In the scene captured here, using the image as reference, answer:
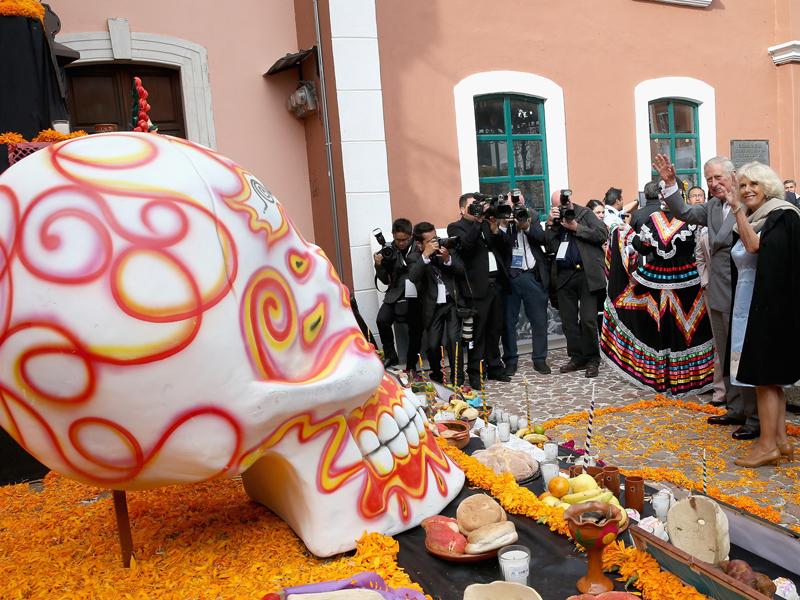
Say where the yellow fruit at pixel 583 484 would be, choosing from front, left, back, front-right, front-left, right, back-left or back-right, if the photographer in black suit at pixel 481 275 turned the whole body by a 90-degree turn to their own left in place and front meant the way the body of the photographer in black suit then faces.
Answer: back-right

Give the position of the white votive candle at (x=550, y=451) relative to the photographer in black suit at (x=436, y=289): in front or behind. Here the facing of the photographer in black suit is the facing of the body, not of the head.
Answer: in front

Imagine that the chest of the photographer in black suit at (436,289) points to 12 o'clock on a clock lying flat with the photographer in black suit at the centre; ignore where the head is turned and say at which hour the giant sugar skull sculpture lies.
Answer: The giant sugar skull sculpture is roughly at 2 o'clock from the photographer in black suit.

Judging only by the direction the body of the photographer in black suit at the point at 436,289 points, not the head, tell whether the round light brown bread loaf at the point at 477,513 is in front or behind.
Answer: in front

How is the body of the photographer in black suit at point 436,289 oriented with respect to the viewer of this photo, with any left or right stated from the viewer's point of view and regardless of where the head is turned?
facing the viewer and to the right of the viewer

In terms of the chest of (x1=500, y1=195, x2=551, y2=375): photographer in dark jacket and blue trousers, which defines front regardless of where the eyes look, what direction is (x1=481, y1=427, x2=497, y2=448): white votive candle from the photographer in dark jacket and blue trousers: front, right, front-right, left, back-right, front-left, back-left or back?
front

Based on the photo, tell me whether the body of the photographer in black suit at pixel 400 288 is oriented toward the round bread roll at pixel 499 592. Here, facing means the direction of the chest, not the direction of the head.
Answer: yes

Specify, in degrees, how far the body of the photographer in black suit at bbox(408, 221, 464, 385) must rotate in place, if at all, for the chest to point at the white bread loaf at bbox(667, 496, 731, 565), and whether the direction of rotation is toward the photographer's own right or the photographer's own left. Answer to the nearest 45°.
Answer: approximately 45° to the photographer's own right

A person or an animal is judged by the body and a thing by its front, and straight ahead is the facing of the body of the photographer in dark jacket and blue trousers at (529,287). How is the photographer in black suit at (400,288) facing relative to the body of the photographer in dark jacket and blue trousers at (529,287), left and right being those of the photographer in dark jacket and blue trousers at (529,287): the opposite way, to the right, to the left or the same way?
the same way

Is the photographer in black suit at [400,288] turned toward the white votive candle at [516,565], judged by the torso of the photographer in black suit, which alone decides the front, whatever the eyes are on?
yes

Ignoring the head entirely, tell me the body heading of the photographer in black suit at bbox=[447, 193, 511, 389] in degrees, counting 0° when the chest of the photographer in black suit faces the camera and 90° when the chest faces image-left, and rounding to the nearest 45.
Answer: approximately 315°

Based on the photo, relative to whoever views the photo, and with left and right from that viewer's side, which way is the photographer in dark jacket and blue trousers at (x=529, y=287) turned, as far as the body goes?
facing the viewer
